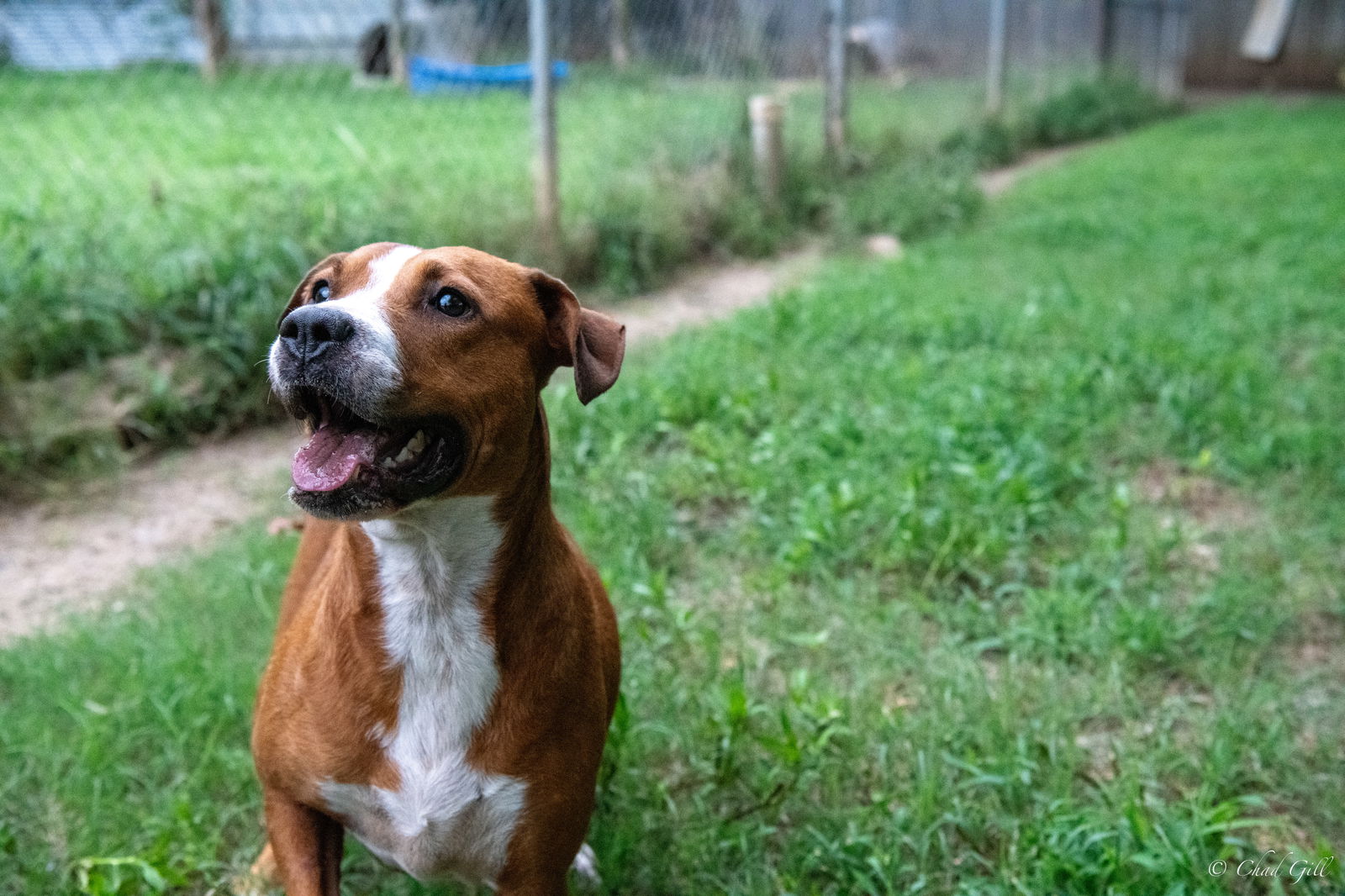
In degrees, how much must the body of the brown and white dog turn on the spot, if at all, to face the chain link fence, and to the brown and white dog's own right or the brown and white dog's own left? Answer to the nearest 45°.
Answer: approximately 180°

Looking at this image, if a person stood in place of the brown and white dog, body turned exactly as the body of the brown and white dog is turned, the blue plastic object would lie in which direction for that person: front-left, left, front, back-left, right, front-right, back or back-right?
back

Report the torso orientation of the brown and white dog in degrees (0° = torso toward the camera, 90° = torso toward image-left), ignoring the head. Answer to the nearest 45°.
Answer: approximately 0°

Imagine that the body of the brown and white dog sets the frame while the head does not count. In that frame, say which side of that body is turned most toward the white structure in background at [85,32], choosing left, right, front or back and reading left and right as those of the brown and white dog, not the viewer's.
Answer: back

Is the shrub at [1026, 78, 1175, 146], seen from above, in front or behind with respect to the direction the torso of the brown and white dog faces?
behind
